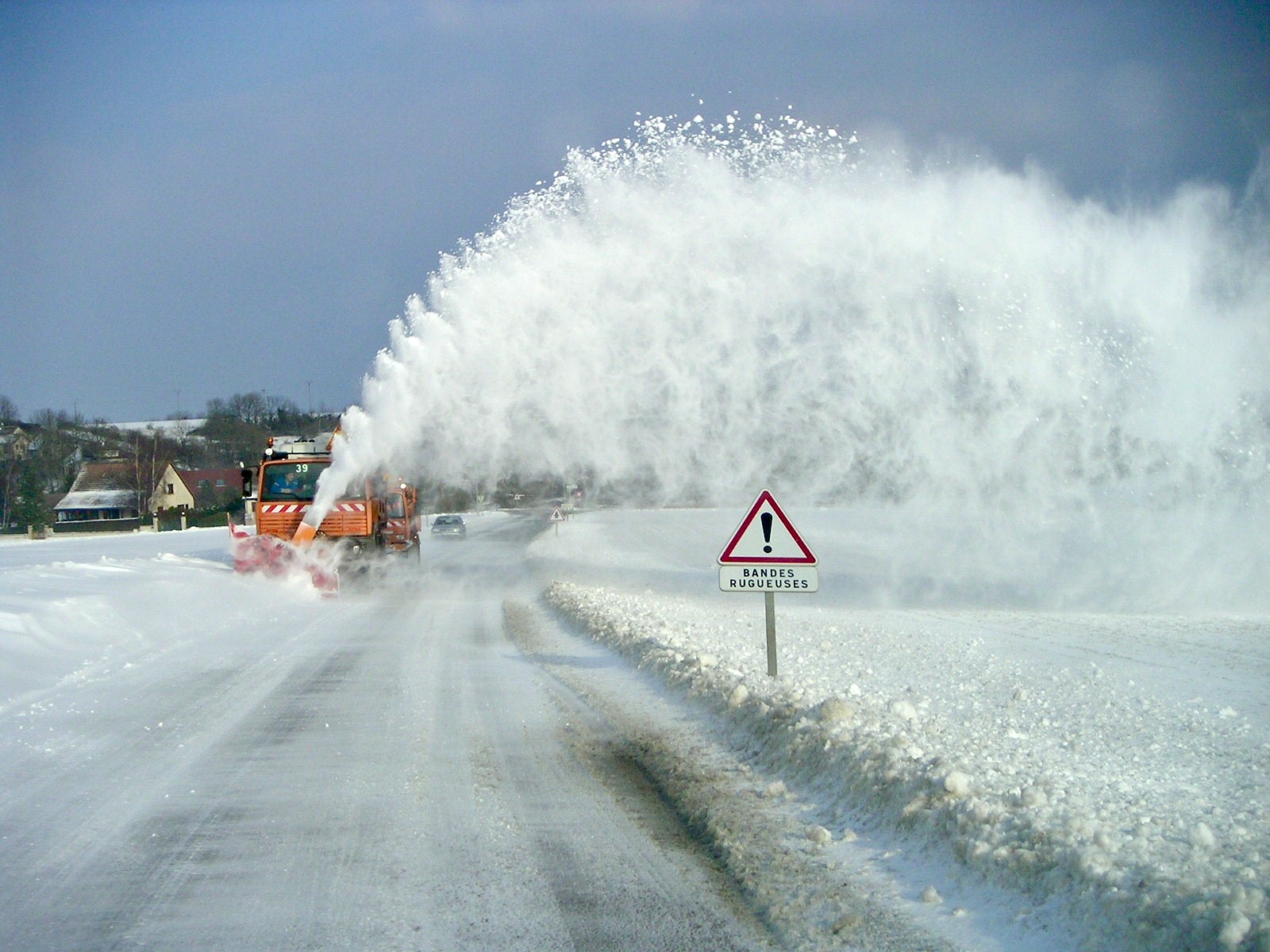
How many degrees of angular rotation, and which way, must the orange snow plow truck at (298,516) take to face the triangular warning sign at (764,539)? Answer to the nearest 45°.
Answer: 0° — it already faces it

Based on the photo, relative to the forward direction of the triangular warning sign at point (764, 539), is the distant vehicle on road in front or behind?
behind

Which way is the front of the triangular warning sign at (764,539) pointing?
toward the camera

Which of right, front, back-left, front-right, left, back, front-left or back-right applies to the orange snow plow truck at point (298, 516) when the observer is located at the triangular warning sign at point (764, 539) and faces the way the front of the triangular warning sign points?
back-right

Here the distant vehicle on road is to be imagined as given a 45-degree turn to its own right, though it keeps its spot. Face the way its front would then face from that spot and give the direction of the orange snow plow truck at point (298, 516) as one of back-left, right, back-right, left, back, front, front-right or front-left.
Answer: front-left

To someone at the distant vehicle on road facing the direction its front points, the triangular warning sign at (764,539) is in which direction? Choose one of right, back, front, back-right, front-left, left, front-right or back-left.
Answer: front

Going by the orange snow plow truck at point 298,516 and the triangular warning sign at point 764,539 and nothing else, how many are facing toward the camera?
2

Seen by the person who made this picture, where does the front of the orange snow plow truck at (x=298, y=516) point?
facing the viewer
